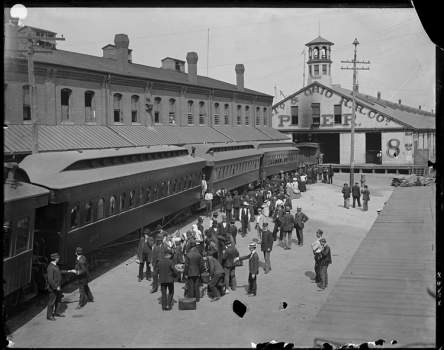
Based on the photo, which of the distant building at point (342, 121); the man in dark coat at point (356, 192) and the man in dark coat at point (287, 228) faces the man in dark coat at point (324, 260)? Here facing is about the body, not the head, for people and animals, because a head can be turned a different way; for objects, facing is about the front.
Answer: the distant building

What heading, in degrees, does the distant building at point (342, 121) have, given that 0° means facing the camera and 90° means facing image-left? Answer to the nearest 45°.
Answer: approximately 0°

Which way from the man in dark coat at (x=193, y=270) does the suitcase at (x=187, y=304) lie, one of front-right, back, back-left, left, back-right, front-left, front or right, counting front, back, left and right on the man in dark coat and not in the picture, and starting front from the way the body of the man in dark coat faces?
back

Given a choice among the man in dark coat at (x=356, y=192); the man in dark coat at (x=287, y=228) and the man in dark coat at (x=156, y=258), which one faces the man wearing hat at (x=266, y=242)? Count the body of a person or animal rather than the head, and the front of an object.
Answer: the man in dark coat at (x=156, y=258)

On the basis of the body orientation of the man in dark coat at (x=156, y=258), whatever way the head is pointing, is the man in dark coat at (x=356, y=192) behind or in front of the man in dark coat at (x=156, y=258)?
in front
